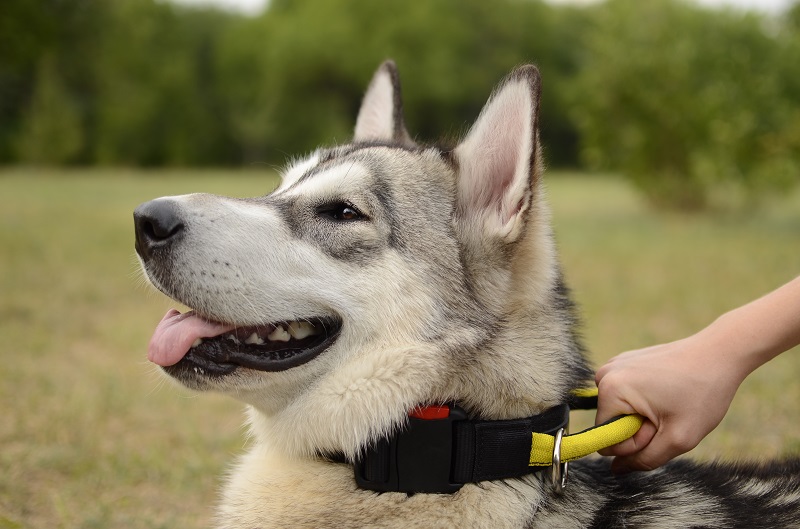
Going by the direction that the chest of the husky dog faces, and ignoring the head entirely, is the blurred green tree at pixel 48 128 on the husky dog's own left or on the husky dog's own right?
on the husky dog's own right

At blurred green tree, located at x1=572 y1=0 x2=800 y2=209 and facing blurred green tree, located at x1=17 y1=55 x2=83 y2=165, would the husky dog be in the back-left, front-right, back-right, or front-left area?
back-left

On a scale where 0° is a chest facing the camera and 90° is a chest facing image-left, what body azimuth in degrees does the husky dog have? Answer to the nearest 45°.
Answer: approximately 90°

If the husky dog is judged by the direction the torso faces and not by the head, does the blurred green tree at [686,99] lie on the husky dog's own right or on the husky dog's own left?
on the husky dog's own right
